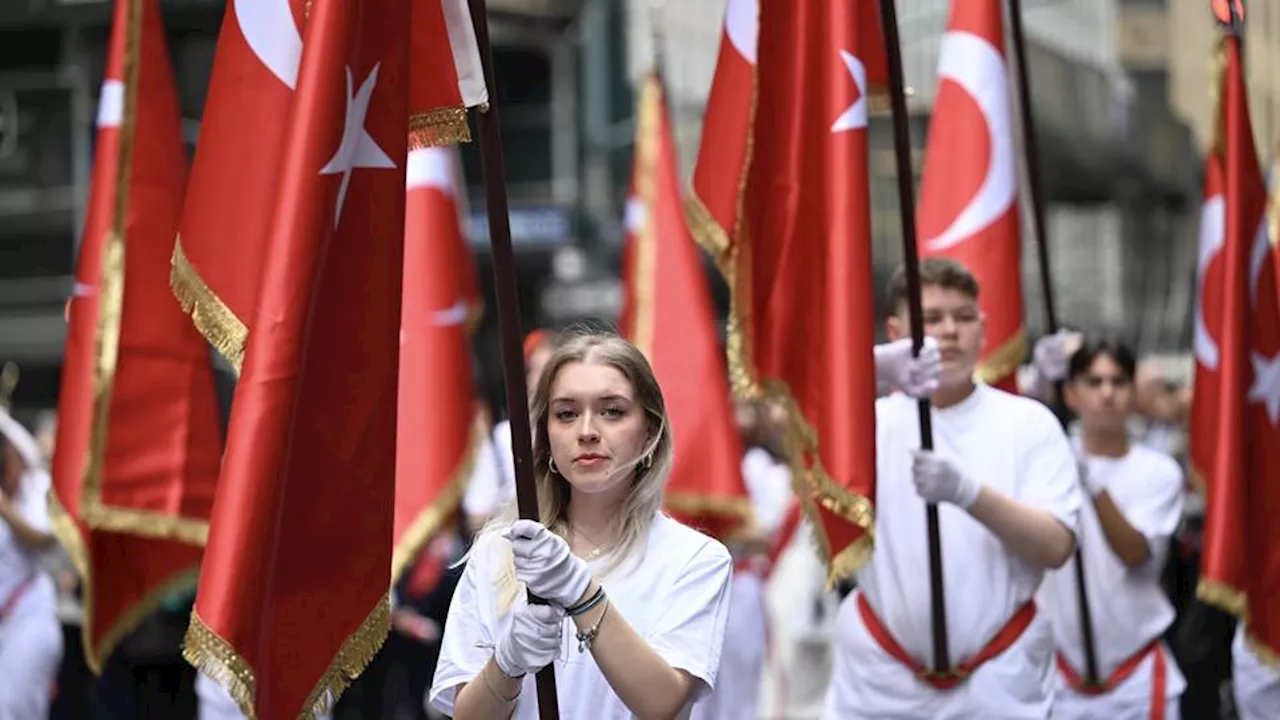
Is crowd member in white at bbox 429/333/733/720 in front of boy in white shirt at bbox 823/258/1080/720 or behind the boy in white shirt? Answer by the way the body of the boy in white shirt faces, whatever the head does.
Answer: in front

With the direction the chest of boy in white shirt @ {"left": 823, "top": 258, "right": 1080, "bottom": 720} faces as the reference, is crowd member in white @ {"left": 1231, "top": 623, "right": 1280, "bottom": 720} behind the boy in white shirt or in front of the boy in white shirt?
behind

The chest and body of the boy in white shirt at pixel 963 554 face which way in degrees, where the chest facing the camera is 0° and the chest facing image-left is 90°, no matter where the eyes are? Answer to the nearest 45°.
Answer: approximately 0°

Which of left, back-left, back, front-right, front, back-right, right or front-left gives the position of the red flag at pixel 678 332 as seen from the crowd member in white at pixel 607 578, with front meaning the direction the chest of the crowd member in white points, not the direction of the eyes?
back

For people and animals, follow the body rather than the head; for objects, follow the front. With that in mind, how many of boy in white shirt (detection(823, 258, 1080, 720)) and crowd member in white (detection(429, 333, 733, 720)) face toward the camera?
2

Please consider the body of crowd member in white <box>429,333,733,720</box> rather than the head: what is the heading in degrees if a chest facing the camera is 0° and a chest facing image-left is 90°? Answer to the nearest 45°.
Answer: approximately 0°
